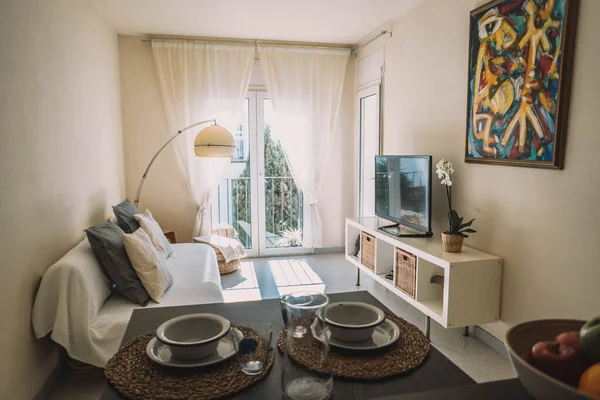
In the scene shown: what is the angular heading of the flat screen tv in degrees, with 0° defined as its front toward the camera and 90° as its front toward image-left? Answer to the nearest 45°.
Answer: approximately 45°

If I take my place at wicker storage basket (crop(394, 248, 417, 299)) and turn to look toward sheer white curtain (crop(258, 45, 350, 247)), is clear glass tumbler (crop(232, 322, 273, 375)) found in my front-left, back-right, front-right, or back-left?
back-left

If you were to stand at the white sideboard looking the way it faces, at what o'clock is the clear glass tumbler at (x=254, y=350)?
The clear glass tumbler is roughly at 11 o'clock from the white sideboard.

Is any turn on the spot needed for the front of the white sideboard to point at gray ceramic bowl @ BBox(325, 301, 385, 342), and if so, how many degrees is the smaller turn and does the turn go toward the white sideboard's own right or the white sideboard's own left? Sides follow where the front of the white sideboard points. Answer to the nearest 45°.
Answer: approximately 45° to the white sideboard's own left

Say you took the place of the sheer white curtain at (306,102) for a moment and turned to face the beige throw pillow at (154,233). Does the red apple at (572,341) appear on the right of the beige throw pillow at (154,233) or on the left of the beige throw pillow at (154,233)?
left

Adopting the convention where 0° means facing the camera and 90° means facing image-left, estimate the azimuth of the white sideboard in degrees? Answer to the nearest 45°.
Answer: approximately 45°

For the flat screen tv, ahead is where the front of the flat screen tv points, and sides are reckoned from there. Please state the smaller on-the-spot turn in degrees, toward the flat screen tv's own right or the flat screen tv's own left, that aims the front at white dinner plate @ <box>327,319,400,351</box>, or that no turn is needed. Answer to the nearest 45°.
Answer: approximately 45° to the flat screen tv's own left

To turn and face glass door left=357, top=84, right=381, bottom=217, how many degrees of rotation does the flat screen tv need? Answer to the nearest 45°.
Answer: approximately 135° to its right

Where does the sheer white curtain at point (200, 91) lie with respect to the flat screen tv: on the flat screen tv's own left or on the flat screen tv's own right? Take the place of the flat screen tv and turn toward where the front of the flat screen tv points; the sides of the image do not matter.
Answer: on the flat screen tv's own right
